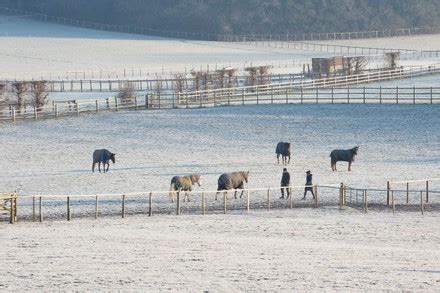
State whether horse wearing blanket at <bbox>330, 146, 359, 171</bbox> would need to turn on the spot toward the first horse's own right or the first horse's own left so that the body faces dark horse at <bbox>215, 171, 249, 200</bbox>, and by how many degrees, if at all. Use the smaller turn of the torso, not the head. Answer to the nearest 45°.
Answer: approximately 135° to the first horse's own right

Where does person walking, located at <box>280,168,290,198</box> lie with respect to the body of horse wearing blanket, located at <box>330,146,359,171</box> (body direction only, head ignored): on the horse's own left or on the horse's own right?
on the horse's own right

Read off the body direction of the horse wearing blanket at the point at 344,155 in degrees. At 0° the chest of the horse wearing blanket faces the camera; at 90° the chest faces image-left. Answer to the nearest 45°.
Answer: approximately 270°

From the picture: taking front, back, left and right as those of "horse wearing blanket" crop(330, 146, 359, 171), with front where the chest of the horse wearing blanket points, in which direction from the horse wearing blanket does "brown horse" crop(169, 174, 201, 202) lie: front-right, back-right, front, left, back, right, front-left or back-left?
back-right
